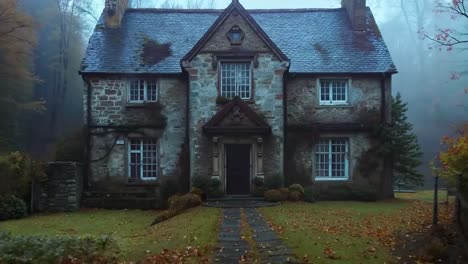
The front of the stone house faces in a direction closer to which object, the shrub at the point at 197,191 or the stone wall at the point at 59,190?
the shrub

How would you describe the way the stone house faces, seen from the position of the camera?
facing the viewer

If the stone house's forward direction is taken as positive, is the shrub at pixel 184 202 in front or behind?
in front

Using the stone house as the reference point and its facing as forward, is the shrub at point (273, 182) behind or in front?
in front

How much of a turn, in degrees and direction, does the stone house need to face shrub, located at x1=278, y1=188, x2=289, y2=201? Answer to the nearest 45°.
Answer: approximately 45° to its left

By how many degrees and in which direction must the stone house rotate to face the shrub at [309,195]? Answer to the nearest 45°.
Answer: approximately 45° to its left

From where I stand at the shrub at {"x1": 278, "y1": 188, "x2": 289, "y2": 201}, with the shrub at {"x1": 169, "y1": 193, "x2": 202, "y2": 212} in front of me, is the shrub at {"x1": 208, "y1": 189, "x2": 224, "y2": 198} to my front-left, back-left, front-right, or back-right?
front-right
